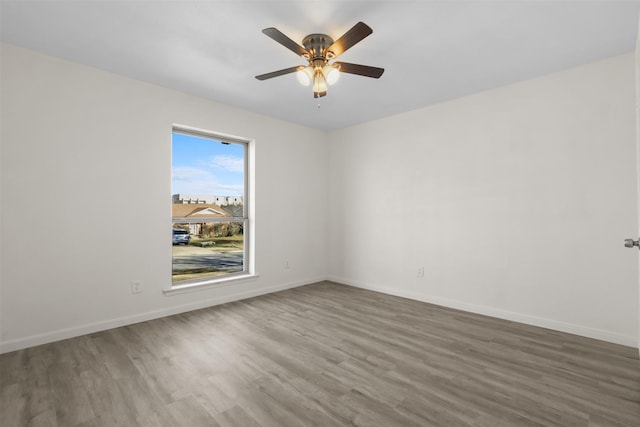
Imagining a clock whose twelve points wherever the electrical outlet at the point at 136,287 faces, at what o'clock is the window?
The window is roughly at 8 o'clock from the electrical outlet.

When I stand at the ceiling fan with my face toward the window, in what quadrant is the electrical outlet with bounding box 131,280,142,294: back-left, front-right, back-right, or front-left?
front-left

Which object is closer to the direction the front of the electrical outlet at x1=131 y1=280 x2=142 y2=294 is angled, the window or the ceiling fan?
the ceiling fan

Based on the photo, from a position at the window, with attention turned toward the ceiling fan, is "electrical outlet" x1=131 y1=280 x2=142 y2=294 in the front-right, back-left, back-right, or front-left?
front-right

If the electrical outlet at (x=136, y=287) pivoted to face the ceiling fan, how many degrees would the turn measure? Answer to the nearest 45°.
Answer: approximately 45° to its left
